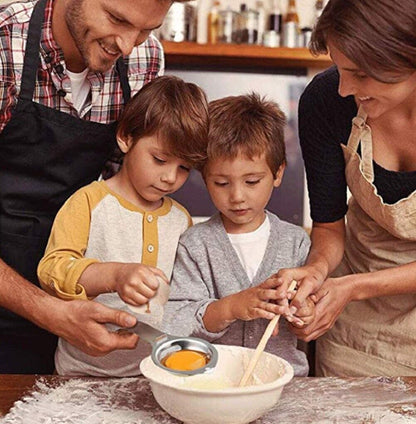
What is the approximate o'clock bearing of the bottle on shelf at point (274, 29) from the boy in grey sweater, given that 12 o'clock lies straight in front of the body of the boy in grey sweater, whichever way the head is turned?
The bottle on shelf is roughly at 6 o'clock from the boy in grey sweater.

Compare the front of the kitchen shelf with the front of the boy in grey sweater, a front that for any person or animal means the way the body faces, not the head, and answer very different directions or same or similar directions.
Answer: same or similar directions

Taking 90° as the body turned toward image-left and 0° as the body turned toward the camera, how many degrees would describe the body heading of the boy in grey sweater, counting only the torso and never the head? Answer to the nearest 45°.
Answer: approximately 0°

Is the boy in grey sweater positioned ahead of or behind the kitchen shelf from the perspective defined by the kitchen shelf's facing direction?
ahead

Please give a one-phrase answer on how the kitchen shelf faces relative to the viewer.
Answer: facing the viewer

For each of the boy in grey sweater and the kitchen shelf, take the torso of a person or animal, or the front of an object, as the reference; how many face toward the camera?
2

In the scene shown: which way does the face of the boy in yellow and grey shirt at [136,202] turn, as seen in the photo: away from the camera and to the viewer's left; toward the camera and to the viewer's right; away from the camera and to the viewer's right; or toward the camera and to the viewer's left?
toward the camera and to the viewer's right

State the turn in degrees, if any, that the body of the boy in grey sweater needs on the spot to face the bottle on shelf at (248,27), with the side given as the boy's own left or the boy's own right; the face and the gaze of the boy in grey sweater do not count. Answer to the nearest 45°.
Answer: approximately 180°

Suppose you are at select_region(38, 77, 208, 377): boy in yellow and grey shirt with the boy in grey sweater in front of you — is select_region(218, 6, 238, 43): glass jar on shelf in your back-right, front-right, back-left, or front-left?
front-left

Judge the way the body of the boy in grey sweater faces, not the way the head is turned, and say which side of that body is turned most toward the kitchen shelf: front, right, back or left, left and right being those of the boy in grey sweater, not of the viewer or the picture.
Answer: back
